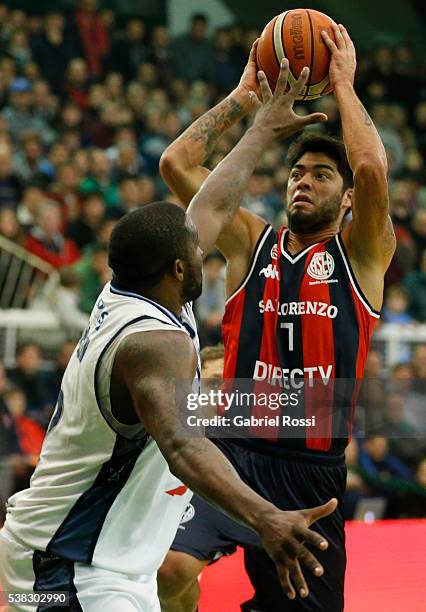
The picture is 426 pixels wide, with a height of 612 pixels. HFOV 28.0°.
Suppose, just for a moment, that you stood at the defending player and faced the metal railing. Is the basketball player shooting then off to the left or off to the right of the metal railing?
right

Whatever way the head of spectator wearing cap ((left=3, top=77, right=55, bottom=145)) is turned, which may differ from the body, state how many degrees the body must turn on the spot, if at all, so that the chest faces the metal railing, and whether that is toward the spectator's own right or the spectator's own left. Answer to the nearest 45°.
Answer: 0° — they already face it

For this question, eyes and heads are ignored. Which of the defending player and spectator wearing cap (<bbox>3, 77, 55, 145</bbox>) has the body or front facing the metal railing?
the spectator wearing cap

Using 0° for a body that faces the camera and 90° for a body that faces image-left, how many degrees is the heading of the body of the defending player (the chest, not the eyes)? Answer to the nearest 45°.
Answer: approximately 270°

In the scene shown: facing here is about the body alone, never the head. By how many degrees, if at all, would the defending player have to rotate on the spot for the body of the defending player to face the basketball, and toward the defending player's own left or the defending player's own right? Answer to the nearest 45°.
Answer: approximately 45° to the defending player's own left

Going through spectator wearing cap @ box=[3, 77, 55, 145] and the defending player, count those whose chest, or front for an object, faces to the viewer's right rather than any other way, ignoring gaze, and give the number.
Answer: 1

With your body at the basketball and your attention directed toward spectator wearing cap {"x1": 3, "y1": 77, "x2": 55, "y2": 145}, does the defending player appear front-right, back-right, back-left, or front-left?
back-left

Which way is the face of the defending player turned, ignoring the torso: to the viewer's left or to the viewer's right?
to the viewer's right

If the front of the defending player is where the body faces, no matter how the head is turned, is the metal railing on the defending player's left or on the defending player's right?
on the defending player's left

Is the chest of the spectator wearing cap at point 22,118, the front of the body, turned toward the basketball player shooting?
yes

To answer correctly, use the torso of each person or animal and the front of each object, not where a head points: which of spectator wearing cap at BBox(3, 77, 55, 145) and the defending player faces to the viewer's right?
the defending player

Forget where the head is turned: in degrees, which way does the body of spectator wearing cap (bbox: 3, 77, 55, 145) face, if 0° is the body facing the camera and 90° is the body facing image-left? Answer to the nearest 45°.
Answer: approximately 0°
